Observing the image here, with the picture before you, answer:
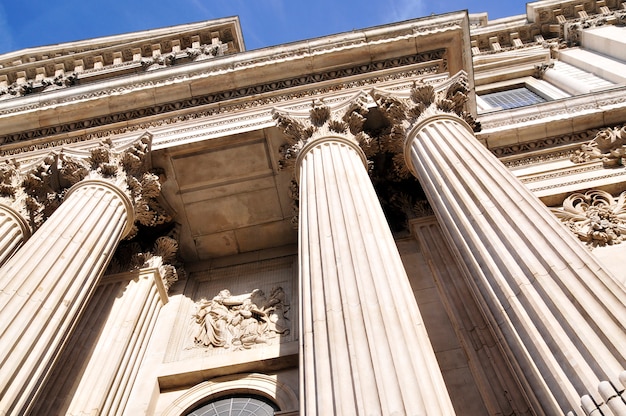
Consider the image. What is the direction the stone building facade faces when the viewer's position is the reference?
facing the viewer
